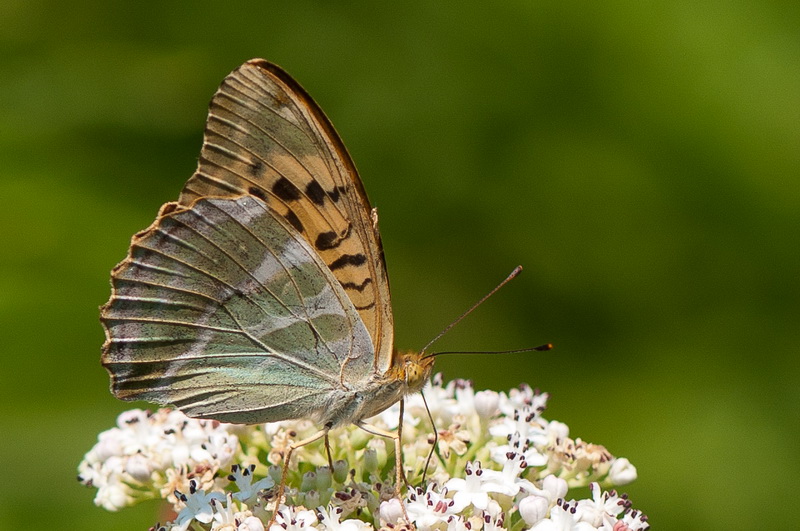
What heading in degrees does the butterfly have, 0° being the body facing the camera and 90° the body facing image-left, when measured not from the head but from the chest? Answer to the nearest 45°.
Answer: approximately 270°

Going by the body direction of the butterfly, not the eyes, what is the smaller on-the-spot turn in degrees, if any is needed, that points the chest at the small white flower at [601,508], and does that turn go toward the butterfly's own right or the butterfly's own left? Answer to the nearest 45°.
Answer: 0° — it already faces it

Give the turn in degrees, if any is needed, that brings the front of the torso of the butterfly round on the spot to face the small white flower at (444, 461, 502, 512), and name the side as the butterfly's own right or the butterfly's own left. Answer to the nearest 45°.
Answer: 0° — it already faces it
